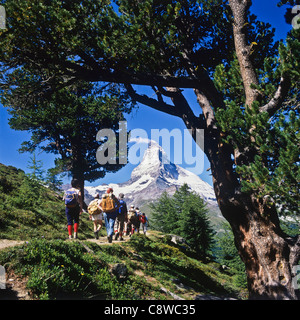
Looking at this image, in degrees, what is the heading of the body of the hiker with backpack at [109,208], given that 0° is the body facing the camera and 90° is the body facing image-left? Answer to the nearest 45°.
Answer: approximately 180°

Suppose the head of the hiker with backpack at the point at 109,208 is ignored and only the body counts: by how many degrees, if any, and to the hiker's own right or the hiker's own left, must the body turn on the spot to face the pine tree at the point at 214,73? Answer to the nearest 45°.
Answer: approximately 135° to the hiker's own right

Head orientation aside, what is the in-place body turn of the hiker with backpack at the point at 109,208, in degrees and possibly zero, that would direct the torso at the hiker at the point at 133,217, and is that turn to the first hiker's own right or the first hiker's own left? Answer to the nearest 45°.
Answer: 0° — they already face them

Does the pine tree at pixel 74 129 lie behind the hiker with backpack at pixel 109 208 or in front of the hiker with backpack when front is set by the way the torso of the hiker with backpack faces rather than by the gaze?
in front
